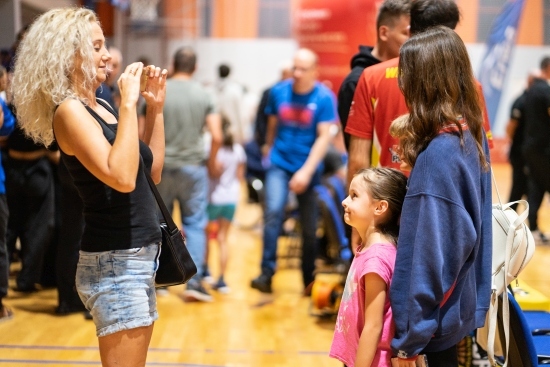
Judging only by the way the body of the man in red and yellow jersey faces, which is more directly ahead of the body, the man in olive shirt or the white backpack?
the man in olive shirt

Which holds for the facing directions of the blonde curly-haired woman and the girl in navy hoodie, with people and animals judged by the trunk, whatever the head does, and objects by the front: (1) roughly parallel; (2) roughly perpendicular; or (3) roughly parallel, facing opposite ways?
roughly perpendicular

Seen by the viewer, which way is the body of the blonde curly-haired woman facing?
to the viewer's right

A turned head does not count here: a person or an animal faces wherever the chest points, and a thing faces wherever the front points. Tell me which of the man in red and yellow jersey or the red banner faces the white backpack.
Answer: the red banner

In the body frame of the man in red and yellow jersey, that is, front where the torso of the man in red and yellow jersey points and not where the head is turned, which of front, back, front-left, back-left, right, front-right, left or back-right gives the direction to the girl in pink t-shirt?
back

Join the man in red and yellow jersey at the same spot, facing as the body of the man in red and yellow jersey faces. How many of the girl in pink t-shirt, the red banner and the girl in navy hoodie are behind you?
2

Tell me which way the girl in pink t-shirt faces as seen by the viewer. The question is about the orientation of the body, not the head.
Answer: to the viewer's left

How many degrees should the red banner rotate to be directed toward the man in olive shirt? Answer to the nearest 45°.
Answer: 0° — it already faces them

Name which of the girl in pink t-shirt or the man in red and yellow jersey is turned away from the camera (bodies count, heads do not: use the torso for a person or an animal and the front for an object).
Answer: the man in red and yellow jersey

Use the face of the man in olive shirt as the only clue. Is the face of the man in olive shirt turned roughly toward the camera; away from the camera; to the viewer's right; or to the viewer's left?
away from the camera

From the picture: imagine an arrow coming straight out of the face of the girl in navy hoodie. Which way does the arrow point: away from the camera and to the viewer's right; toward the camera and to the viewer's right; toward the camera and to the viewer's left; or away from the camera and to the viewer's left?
away from the camera and to the viewer's left
